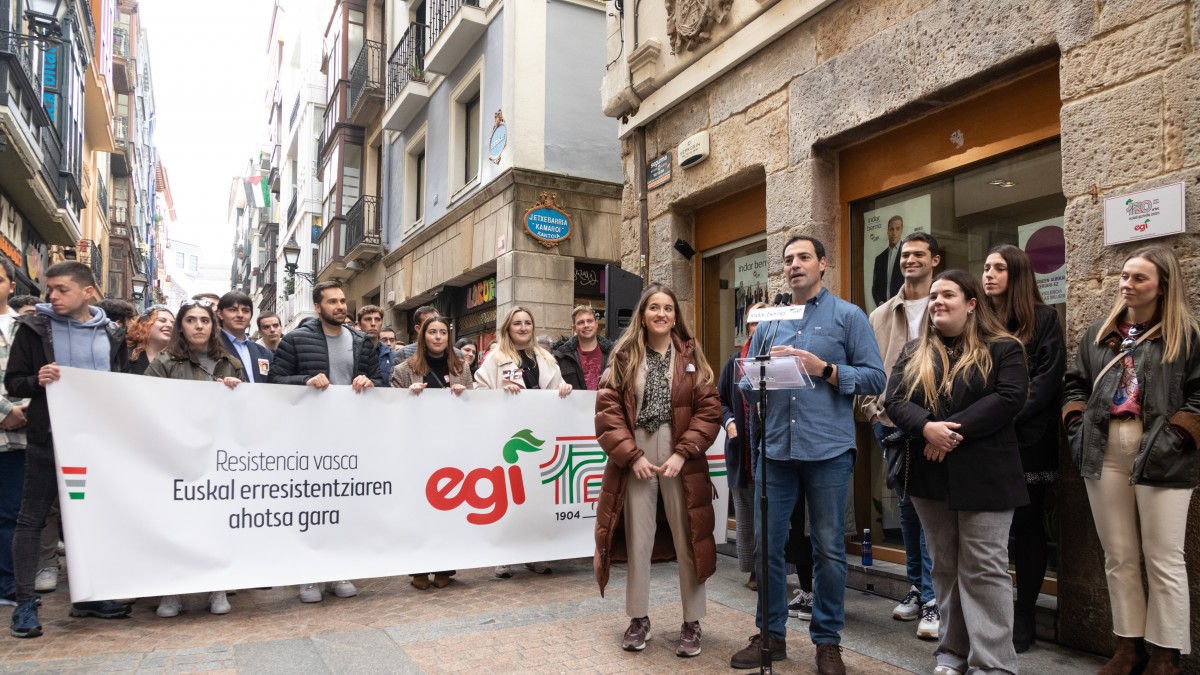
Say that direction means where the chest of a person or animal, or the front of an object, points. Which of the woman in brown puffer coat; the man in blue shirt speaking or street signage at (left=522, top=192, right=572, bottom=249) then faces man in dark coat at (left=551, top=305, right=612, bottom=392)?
the street signage

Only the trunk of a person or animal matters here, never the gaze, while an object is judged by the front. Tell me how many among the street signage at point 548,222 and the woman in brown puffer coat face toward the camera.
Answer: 2

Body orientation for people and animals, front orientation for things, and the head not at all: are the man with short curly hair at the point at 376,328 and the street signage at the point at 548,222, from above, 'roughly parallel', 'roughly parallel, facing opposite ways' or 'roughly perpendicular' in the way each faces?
roughly parallel

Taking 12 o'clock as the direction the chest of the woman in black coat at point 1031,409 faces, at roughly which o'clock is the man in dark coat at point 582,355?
The man in dark coat is roughly at 2 o'clock from the woman in black coat.

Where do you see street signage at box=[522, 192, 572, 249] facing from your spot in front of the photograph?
facing the viewer

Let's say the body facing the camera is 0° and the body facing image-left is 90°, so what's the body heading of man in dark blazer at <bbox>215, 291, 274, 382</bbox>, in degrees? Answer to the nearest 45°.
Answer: approximately 315°

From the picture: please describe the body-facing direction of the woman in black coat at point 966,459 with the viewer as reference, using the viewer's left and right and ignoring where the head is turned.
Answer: facing the viewer and to the left of the viewer

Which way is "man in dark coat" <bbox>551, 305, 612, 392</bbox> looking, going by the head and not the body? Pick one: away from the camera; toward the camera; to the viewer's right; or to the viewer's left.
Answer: toward the camera

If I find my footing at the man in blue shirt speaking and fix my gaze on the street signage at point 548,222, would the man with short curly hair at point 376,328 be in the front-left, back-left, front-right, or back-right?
front-left

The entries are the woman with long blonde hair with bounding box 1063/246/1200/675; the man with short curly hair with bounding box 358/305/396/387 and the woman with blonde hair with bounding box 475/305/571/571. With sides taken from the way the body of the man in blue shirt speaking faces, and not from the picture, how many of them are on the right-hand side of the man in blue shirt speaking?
2

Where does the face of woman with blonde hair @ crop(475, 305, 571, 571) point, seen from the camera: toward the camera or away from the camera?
toward the camera

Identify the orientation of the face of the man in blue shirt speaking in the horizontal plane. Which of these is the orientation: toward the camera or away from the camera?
toward the camera

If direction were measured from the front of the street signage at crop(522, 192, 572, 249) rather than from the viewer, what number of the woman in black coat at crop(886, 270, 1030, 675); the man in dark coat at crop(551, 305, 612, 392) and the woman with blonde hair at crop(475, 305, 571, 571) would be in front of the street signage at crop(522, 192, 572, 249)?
3

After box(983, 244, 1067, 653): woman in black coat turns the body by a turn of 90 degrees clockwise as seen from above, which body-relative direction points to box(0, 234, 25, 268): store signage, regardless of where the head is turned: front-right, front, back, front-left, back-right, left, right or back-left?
front-left

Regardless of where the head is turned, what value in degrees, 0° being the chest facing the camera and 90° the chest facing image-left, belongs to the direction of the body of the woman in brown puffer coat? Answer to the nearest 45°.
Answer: approximately 0°

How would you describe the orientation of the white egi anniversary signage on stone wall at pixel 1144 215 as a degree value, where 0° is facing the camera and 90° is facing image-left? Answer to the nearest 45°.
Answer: approximately 45°

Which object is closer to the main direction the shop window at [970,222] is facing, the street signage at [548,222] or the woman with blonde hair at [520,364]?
the woman with blonde hair

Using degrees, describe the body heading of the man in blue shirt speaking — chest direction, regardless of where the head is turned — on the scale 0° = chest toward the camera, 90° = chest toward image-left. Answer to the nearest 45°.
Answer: approximately 45°
